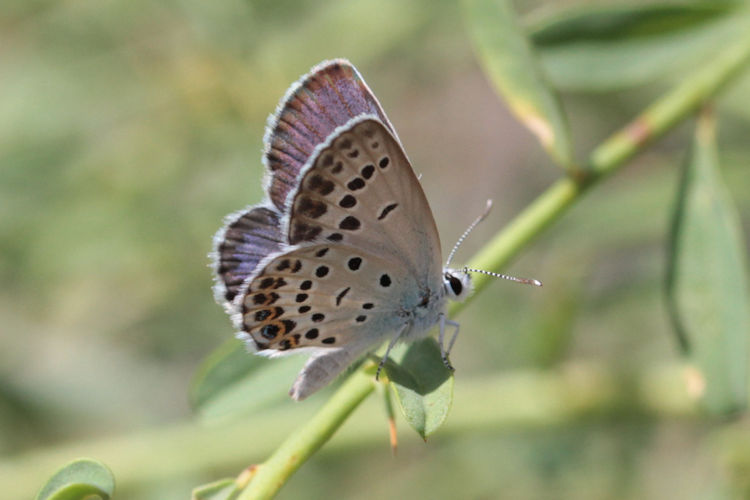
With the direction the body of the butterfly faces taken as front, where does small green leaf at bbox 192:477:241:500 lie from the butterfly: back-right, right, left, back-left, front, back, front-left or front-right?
back-right

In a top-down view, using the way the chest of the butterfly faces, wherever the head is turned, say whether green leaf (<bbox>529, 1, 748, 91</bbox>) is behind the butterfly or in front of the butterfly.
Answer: in front

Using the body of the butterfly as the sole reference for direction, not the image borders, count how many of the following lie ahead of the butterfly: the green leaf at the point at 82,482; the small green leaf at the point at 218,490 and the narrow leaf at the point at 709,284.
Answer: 1

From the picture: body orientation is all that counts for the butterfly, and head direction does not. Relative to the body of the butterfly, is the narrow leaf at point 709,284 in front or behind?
in front

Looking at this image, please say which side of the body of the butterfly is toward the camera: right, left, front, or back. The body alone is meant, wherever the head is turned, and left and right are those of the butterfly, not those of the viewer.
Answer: right

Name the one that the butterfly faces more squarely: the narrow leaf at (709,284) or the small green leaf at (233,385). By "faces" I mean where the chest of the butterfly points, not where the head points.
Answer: the narrow leaf

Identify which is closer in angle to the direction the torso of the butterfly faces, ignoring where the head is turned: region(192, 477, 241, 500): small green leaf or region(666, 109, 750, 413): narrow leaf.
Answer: the narrow leaf

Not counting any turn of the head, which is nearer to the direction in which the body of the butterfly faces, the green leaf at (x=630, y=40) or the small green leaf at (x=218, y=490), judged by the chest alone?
the green leaf

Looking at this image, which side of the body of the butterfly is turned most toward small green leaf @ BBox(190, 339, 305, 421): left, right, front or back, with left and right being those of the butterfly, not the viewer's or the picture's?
back
